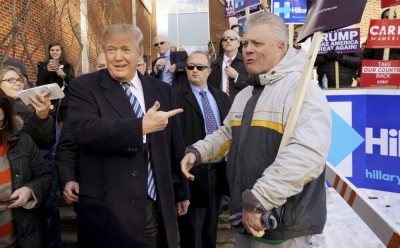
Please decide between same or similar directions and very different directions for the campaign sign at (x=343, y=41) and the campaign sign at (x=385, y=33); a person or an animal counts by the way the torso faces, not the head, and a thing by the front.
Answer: same or similar directions

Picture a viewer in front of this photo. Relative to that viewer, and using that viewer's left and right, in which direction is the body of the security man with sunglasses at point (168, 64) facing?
facing the viewer and to the left of the viewer

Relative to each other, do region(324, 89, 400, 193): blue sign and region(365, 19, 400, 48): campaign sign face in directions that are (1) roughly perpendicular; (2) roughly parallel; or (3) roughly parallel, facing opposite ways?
roughly parallel

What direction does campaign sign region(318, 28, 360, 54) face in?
toward the camera

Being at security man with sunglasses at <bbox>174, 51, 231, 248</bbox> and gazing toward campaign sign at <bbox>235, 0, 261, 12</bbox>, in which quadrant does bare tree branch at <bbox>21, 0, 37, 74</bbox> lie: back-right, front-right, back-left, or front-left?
front-left

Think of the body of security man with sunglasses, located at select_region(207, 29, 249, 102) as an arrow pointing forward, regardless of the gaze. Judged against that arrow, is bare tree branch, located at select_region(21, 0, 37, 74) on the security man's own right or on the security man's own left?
on the security man's own right

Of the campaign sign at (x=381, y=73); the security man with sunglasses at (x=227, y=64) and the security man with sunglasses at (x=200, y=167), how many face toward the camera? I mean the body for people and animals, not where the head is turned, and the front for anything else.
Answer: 3

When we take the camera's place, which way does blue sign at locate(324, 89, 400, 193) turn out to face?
facing the viewer

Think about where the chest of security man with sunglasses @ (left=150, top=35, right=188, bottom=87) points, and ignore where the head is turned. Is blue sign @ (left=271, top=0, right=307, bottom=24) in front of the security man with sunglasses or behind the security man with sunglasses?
behind

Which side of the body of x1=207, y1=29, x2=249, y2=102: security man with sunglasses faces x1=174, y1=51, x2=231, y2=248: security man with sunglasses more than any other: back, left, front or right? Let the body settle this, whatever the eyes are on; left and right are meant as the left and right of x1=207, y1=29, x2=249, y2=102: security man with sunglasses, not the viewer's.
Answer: front

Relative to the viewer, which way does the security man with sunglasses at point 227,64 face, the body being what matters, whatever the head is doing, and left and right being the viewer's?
facing the viewer

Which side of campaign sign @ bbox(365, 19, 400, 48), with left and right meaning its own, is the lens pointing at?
front
